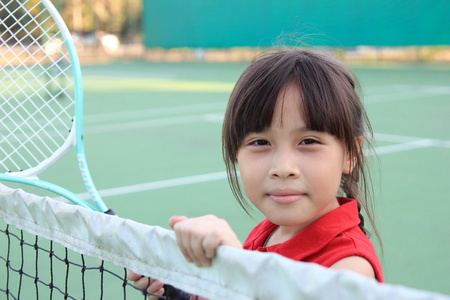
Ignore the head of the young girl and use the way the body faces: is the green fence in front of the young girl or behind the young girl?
behind

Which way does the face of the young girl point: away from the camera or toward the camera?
toward the camera

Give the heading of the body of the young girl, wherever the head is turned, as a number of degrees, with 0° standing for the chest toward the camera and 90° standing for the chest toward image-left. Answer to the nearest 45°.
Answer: approximately 45°
